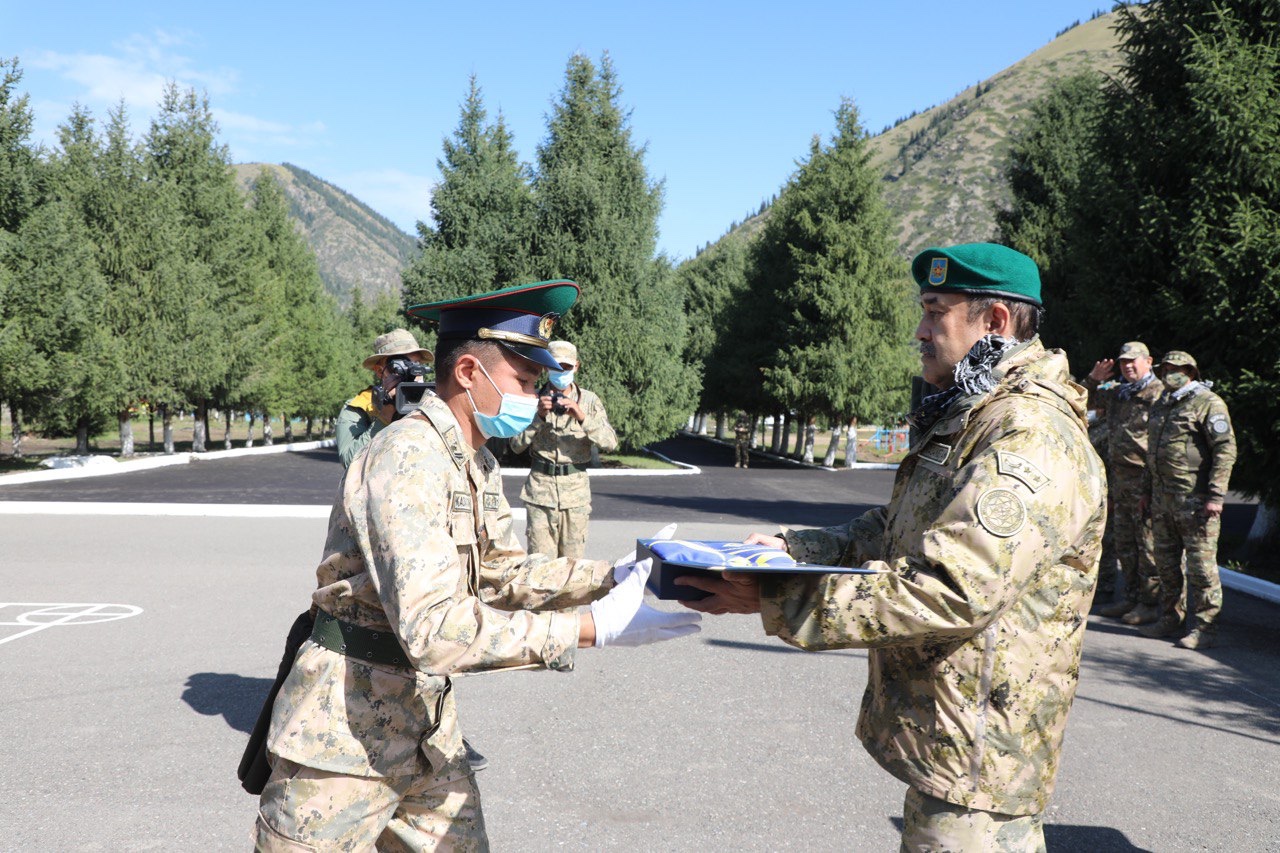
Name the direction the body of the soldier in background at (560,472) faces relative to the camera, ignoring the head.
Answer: toward the camera

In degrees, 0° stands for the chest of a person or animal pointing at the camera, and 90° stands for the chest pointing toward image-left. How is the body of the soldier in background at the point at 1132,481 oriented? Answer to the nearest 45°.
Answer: approximately 45°

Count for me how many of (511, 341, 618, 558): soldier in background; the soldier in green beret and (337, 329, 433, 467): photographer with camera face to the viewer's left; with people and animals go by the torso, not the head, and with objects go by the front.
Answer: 1

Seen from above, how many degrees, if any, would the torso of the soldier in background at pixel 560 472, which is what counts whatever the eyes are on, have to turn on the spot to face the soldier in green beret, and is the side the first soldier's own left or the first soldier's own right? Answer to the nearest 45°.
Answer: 0° — they already face them

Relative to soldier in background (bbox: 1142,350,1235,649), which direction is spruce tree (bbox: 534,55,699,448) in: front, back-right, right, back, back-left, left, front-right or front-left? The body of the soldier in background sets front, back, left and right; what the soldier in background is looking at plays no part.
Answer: right

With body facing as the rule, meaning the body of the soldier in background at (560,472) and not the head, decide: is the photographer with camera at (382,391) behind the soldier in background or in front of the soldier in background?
in front

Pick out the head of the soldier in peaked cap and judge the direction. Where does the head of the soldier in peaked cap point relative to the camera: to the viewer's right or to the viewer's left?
to the viewer's right

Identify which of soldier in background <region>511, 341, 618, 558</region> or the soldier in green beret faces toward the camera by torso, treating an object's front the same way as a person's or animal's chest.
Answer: the soldier in background

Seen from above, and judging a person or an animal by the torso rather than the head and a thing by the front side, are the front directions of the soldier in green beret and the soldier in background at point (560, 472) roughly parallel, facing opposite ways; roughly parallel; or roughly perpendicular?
roughly perpendicular

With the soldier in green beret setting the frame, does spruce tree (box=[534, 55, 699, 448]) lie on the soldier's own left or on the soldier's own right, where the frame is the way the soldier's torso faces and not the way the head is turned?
on the soldier's own right

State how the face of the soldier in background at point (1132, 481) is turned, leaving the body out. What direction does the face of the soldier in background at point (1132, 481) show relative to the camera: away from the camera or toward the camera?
toward the camera

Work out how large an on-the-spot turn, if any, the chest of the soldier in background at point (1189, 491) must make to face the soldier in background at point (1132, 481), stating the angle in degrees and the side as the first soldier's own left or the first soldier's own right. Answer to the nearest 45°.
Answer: approximately 90° to the first soldier's own right

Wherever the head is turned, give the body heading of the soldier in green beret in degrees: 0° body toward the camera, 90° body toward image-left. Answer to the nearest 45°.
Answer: approximately 90°

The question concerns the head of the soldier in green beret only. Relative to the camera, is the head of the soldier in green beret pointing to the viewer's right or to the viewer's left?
to the viewer's left

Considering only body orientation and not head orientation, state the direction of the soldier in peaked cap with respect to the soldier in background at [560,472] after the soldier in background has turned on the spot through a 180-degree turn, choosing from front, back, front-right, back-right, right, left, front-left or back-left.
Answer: back

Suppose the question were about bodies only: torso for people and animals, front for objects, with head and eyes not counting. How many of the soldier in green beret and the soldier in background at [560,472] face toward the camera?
1
